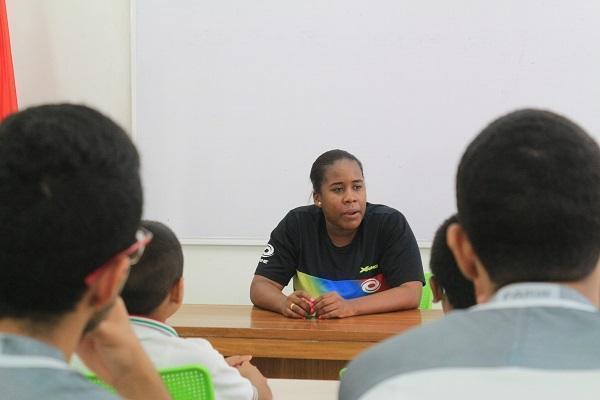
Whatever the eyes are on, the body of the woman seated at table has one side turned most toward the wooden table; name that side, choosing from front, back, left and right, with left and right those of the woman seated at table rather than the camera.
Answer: front

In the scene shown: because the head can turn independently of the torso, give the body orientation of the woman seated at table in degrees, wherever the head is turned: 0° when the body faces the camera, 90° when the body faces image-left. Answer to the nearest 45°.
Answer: approximately 0°

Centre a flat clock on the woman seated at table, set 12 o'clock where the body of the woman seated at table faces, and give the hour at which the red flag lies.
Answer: The red flag is roughly at 4 o'clock from the woman seated at table.

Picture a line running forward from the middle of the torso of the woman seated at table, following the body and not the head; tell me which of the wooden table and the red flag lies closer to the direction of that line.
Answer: the wooden table
